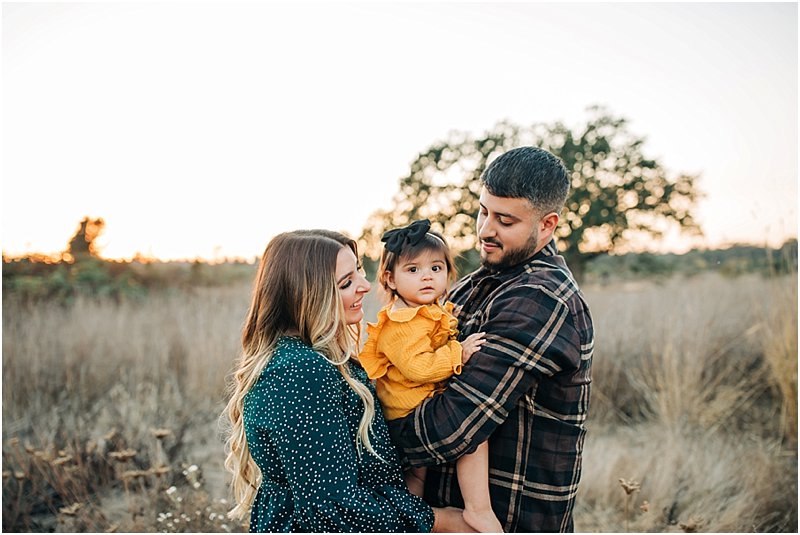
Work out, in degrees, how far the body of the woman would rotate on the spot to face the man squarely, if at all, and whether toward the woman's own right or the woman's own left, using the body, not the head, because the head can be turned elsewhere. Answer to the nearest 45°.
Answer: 0° — they already face them

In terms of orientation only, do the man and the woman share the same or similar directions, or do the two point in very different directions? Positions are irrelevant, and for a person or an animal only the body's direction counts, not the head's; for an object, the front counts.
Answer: very different directions

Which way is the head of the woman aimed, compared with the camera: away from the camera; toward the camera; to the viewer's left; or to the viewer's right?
to the viewer's right

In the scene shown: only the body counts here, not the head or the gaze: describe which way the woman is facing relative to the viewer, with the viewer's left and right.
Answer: facing to the right of the viewer

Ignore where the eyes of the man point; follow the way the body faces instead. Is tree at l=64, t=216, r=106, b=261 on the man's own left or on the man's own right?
on the man's own right

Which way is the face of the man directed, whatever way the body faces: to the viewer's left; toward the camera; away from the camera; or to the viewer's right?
to the viewer's left

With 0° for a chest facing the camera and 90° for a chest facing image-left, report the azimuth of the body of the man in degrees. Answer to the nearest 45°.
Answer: approximately 90°

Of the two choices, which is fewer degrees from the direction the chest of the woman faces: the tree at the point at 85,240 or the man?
the man
